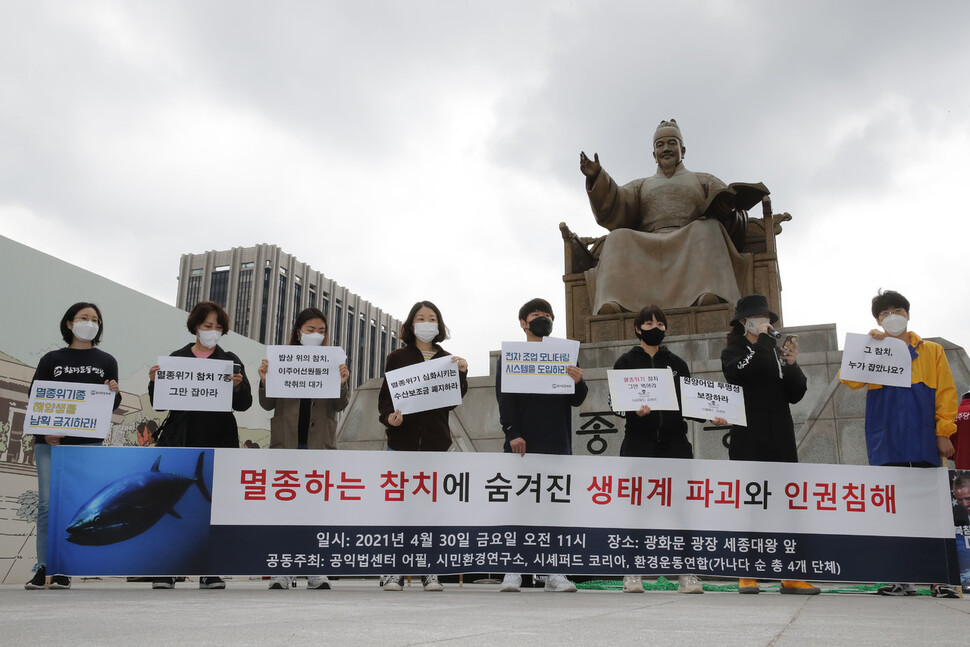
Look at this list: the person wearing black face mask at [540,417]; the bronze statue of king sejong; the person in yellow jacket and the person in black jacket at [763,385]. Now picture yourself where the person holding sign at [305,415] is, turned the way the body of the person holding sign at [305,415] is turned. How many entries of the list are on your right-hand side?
0

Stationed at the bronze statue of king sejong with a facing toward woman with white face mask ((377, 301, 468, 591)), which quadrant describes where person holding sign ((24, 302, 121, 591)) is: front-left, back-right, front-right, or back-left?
front-right

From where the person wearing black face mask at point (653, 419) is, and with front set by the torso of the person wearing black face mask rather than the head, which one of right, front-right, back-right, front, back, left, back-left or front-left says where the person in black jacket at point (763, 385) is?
left

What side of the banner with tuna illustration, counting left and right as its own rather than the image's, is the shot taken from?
front

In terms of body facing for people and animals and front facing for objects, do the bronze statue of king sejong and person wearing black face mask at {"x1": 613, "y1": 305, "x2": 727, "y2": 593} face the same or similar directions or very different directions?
same or similar directions

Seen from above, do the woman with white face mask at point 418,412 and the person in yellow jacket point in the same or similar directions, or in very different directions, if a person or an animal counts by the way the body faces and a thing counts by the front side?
same or similar directions

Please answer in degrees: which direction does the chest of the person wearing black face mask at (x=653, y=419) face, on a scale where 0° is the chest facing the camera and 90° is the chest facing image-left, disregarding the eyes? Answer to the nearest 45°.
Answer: approximately 0°

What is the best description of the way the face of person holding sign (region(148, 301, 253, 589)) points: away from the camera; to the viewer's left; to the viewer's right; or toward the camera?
toward the camera

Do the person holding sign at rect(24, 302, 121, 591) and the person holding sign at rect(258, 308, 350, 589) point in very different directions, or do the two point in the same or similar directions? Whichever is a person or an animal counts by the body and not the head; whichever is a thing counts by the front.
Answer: same or similar directions

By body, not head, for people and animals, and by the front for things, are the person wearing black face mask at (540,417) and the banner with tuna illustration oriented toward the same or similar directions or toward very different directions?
same or similar directions

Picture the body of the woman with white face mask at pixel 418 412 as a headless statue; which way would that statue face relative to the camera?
toward the camera

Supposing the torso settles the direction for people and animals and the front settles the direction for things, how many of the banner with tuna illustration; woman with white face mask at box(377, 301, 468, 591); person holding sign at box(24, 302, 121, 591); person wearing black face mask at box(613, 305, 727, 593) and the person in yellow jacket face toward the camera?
5

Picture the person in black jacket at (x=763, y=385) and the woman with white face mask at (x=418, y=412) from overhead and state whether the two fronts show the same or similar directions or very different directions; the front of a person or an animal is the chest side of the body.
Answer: same or similar directions

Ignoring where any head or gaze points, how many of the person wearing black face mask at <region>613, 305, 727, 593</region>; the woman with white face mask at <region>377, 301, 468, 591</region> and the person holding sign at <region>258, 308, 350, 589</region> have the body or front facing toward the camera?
3

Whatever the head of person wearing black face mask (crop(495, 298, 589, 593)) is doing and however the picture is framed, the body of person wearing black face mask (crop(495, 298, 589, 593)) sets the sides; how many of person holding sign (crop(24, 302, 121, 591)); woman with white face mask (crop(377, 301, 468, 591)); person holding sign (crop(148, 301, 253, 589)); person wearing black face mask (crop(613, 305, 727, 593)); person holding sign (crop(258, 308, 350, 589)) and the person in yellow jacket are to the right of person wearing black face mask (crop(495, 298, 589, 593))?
4

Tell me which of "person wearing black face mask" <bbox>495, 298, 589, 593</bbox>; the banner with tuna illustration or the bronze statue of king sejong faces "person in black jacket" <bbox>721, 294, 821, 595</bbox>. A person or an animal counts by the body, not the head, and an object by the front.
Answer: the bronze statue of king sejong

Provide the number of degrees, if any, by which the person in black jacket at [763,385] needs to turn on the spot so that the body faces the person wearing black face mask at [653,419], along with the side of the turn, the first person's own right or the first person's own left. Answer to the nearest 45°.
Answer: approximately 135° to the first person's own right

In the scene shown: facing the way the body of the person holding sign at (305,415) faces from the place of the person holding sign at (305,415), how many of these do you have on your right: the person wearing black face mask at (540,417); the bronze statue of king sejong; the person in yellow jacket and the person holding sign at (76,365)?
1
